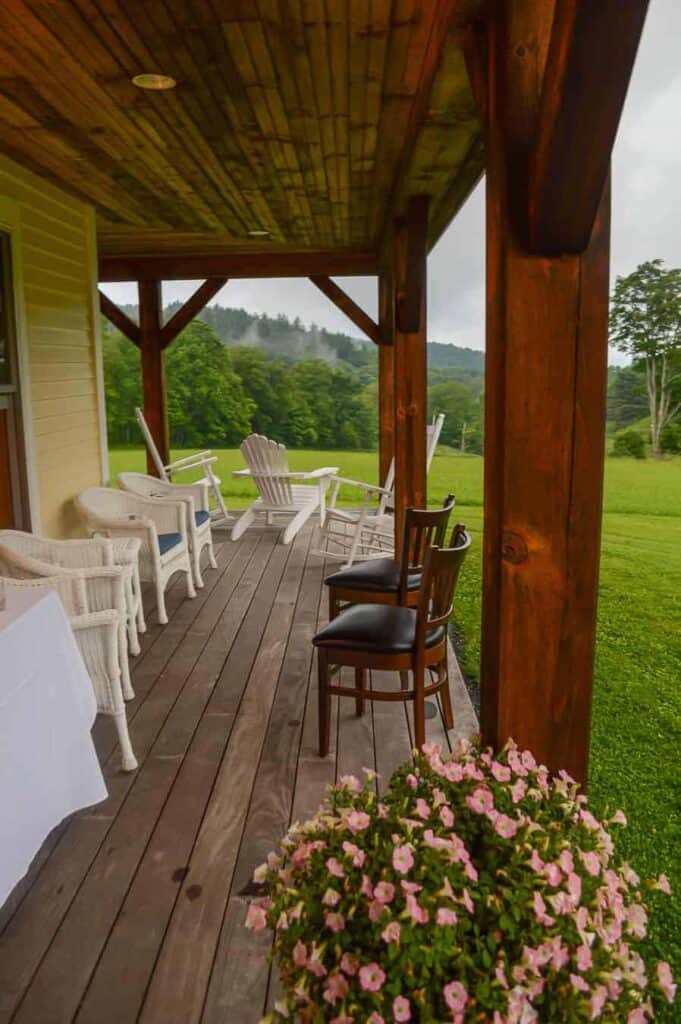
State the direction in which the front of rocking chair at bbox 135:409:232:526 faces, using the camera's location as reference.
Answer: facing to the right of the viewer

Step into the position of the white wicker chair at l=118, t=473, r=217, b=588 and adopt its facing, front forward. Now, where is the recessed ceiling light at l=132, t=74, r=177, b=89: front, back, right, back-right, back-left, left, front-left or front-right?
right

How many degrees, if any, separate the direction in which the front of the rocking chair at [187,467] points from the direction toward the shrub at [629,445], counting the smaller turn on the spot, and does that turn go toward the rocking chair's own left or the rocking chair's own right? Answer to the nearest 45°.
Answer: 0° — it already faces it

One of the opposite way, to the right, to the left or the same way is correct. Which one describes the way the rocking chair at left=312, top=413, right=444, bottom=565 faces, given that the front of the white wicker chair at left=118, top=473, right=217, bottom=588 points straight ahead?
the opposite way

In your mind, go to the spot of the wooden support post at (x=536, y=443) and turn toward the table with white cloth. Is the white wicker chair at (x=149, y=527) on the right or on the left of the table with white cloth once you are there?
right

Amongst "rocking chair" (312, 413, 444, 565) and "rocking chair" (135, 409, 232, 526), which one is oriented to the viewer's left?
"rocking chair" (312, 413, 444, 565)

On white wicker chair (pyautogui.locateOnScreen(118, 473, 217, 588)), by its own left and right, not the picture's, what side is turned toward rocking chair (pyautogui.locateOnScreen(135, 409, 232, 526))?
left

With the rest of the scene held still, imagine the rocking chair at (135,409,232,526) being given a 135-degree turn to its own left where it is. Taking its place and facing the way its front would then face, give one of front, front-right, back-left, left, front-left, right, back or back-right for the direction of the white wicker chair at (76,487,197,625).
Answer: back-left

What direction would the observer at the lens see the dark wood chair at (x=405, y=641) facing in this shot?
facing to the left of the viewer

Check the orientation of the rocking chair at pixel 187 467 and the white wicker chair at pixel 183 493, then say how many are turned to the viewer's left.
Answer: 0

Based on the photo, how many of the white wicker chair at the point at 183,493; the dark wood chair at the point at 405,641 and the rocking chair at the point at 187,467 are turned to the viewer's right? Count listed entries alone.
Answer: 2

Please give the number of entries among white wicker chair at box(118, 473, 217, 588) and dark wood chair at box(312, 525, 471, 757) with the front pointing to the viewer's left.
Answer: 1

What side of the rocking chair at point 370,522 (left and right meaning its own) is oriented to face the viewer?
left

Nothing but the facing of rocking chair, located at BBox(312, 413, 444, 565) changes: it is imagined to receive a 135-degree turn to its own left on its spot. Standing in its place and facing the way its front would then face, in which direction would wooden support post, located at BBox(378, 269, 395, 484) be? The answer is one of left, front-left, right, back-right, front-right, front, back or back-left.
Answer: back-left

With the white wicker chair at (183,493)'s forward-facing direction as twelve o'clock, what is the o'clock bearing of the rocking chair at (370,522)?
The rocking chair is roughly at 12 o'clock from the white wicker chair.

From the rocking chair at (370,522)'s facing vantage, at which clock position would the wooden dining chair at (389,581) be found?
The wooden dining chair is roughly at 9 o'clock from the rocking chair.

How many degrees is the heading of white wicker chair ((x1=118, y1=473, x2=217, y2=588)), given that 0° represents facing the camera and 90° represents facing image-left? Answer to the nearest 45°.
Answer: approximately 270°

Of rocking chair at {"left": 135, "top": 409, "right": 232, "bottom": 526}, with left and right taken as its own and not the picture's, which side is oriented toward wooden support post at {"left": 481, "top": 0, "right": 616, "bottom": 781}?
right
